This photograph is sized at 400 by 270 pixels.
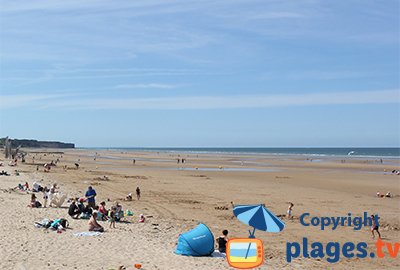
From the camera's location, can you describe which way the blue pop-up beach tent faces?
facing away from the viewer and to the right of the viewer

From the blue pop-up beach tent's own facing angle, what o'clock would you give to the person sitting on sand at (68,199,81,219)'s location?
The person sitting on sand is roughly at 9 o'clock from the blue pop-up beach tent.

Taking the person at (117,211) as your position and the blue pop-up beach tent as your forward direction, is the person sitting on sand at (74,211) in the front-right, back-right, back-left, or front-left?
back-right

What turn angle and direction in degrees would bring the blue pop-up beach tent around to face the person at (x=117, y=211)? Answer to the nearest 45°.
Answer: approximately 90° to its left
